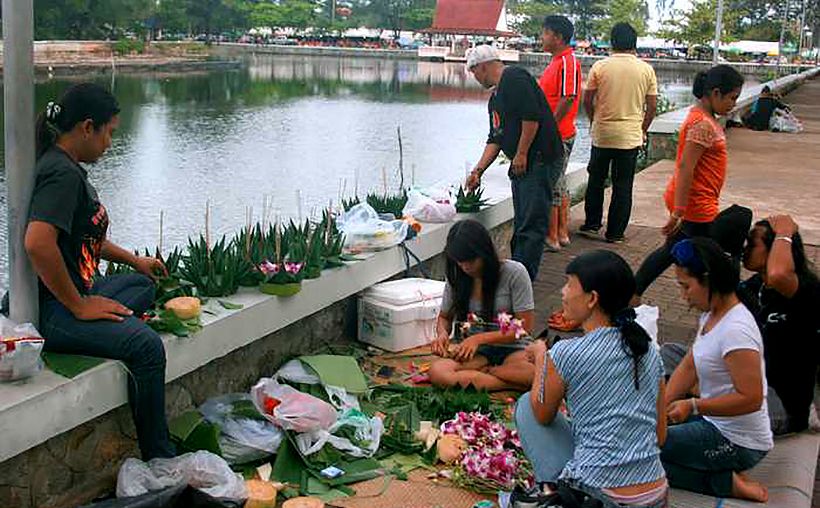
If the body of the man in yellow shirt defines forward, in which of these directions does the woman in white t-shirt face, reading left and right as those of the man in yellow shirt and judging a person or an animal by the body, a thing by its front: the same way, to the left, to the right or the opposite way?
to the left

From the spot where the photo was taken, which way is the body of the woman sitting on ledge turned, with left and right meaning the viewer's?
facing to the right of the viewer

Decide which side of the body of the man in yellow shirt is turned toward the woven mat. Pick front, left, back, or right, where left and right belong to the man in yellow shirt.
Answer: back

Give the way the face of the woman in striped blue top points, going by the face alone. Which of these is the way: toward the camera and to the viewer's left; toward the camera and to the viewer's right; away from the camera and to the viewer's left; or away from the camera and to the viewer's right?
away from the camera and to the viewer's left

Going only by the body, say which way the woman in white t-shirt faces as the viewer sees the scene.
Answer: to the viewer's left

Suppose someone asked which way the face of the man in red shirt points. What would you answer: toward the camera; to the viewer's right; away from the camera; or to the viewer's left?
to the viewer's left

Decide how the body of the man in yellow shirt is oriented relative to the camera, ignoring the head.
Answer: away from the camera

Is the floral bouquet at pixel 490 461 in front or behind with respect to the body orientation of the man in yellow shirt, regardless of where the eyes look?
behind

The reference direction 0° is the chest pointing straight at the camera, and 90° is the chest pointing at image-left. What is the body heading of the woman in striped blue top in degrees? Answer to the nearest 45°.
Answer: approximately 135°
